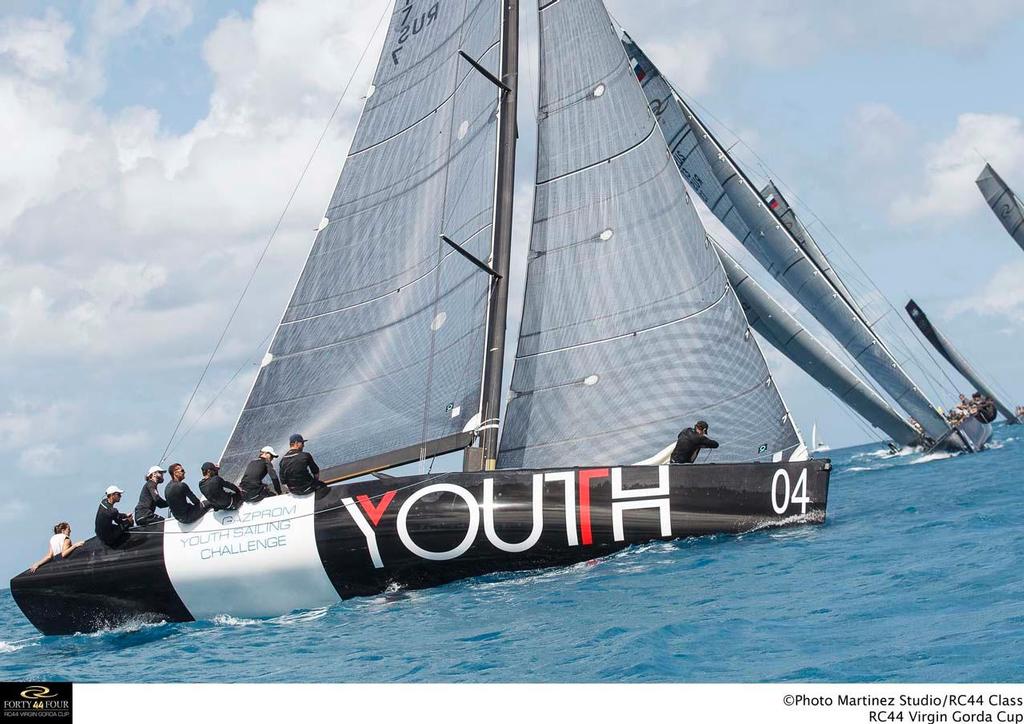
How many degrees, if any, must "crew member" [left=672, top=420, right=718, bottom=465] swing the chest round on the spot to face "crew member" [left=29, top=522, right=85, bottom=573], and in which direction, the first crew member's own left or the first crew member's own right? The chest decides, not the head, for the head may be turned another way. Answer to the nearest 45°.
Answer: approximately 180°

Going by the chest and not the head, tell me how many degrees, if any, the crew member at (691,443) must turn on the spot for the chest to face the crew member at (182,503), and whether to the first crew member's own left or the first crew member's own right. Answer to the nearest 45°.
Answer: approximately 180°

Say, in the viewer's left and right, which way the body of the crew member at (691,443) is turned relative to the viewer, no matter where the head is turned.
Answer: facing to the right of the viewer

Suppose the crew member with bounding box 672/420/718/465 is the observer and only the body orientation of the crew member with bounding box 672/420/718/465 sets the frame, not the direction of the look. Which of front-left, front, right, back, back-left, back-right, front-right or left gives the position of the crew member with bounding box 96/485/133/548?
back

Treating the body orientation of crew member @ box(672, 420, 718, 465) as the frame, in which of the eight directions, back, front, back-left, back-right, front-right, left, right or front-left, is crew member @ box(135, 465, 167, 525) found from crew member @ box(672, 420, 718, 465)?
back
